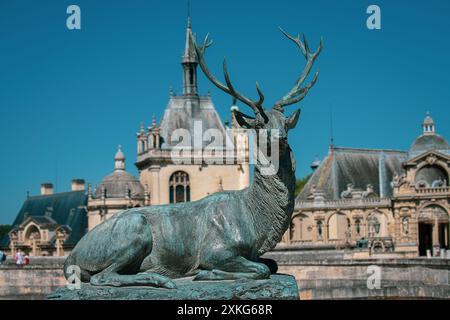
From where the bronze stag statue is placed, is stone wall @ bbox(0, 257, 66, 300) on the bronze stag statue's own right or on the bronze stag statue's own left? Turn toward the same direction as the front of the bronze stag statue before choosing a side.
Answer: on the bronze stag statue's own left

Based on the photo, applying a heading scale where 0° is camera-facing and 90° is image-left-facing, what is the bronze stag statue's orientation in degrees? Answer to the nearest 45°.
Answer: approximately 270°

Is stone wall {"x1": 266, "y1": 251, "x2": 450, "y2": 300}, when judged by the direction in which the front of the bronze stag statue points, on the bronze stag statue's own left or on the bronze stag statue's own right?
on the bronze stag statue's own left
